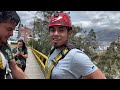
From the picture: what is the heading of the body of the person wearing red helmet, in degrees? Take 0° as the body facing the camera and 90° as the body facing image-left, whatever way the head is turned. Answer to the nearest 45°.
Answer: approximately 45°

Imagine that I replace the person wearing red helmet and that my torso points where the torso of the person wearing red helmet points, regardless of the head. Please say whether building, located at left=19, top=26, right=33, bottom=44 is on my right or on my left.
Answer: on my right
